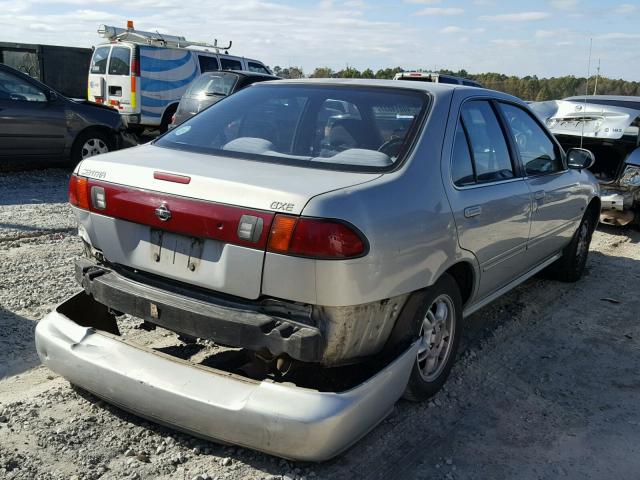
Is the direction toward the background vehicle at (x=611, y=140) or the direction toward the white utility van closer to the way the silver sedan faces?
the background vehicle

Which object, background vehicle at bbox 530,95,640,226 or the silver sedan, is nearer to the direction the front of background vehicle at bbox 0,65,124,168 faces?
the background vehicle

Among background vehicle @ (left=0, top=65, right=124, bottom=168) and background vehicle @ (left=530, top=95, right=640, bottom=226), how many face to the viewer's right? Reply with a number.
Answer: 1

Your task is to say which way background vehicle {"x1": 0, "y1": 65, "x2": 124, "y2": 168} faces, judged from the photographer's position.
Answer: facing to the right of the viewer

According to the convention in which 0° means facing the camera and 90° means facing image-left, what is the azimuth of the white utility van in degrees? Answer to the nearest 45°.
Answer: approximately 225°

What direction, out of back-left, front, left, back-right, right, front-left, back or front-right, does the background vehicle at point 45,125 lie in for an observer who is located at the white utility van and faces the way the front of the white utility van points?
back-right

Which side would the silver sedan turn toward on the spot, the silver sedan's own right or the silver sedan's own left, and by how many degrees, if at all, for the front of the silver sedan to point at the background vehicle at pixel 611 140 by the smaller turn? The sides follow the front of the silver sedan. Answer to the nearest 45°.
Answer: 0° — it already faces it

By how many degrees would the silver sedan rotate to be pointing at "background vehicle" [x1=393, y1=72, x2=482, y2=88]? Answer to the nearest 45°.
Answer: approximately 45° to its left

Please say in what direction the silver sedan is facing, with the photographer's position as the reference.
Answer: facing away from the viewer and to the right of the viewer

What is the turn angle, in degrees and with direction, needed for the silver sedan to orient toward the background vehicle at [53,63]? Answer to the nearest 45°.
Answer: approximately 90° to its left

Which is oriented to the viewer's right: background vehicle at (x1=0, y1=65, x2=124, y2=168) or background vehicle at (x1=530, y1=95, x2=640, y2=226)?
background vehicle at (x1=0, y1=65, x2=124, y2=168)

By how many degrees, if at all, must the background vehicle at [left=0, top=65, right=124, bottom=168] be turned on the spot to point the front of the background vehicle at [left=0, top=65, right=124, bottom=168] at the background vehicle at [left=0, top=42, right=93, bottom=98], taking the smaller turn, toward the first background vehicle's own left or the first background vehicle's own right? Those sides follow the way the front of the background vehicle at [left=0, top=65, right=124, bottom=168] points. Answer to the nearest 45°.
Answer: approximately 90° to the first background vehicle's own left

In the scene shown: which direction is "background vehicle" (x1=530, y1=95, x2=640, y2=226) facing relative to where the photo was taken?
away from the camera
